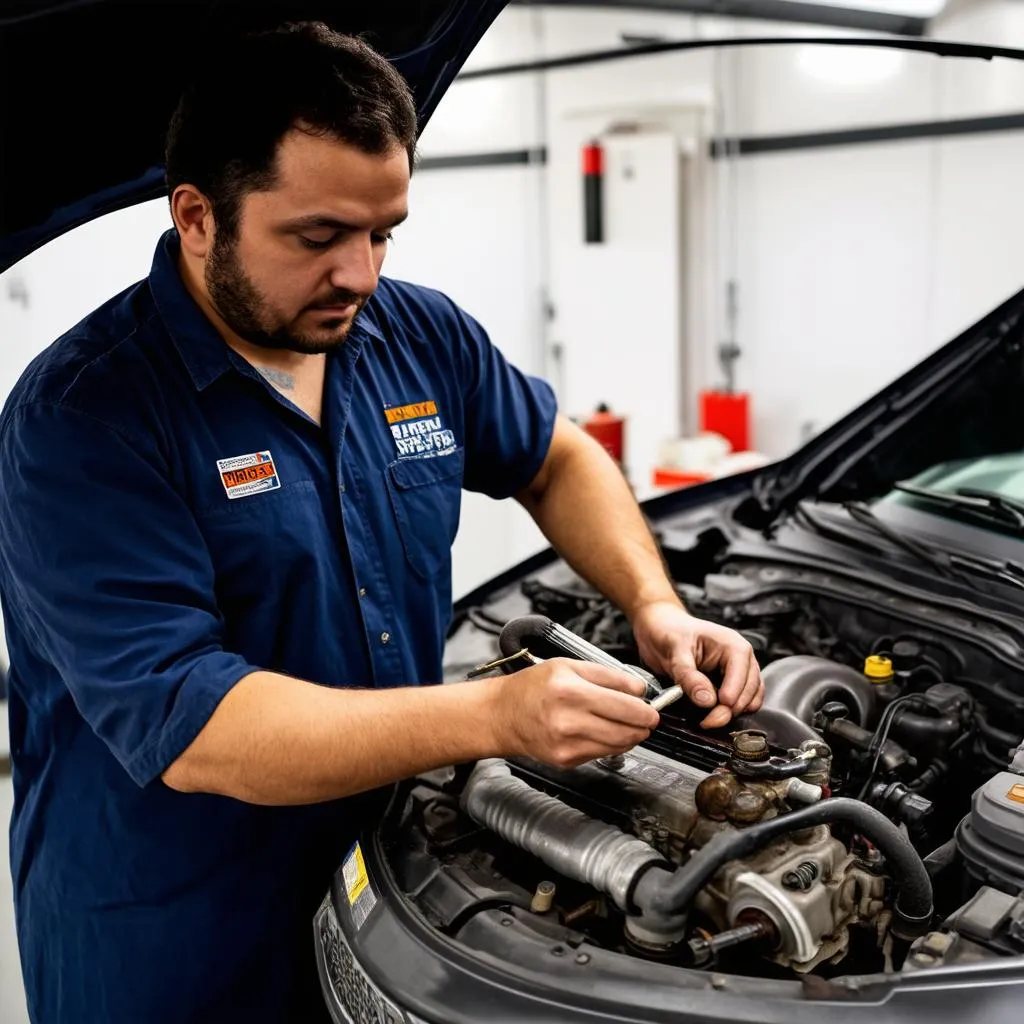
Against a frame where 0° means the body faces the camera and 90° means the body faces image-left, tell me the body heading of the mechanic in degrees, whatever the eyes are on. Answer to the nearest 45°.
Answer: approximately 315°

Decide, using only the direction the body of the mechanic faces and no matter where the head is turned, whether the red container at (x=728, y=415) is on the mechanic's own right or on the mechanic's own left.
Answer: on the mechanic's own left

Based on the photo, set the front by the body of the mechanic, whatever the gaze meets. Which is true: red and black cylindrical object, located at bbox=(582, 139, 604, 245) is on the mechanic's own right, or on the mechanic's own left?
on the mechanic's own left
